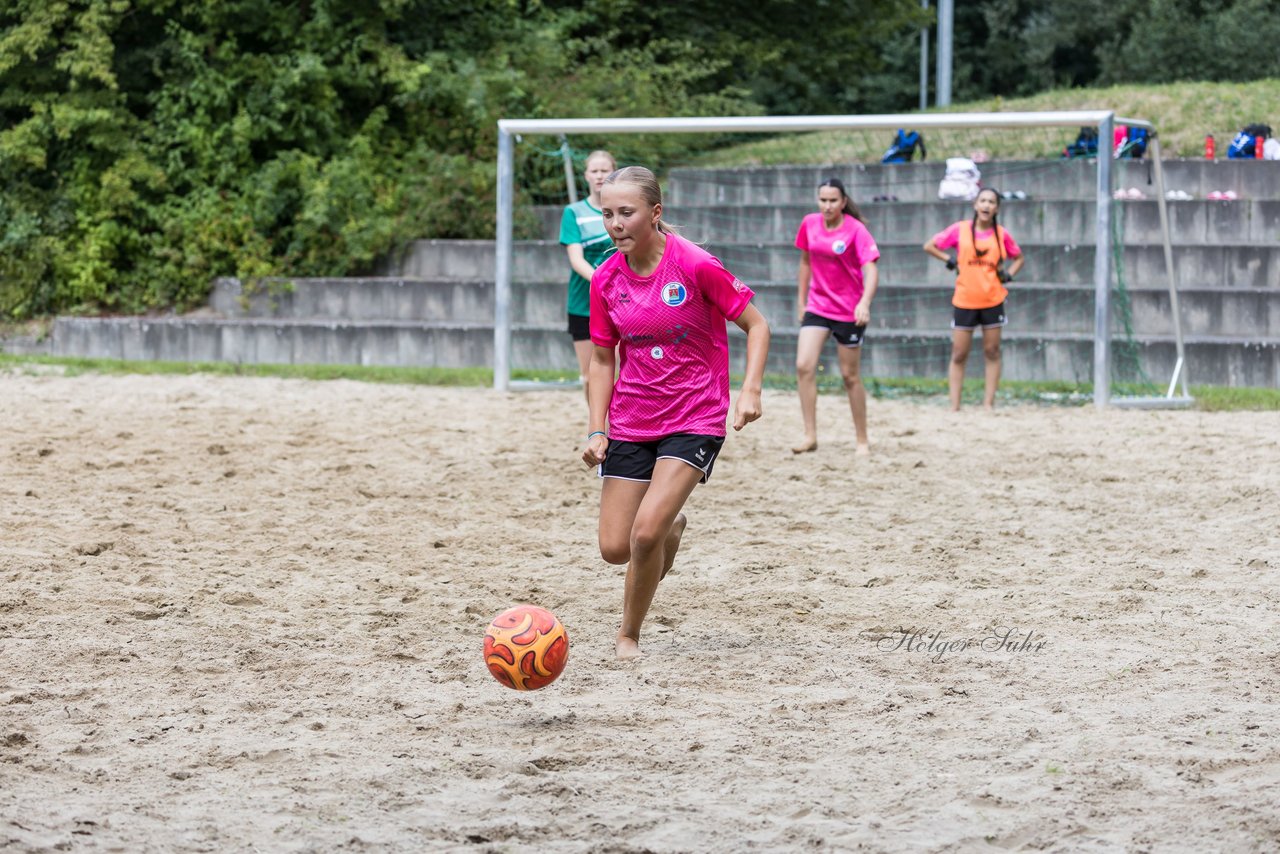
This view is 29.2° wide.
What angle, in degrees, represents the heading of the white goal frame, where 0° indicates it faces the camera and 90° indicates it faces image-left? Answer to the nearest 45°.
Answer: approximately 45°

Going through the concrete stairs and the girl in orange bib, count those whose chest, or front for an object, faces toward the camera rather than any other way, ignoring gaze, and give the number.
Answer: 2

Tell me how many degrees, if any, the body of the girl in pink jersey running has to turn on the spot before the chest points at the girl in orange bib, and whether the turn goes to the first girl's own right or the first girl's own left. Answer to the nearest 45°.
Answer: approximately 135° to the first girl's own right

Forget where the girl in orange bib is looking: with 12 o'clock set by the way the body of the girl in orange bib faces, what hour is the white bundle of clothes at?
The white bundle of clothes is roughly at 6 o'clock from the girl in orange bib.

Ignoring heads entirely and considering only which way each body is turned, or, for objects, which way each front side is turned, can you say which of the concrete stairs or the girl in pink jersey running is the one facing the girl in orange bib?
the concrete stairs

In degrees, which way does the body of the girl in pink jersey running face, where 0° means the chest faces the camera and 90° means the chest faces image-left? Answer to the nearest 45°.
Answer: approximately 45°

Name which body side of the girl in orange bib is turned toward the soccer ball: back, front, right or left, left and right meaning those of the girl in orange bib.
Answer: front

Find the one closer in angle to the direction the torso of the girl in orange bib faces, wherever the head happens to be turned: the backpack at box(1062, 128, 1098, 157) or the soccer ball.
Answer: the soccer ball

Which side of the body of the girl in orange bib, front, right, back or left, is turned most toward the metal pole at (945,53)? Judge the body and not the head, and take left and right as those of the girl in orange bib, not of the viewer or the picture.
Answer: back

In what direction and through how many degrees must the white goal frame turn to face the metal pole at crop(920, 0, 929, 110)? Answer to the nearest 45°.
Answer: approximately 135° to its right

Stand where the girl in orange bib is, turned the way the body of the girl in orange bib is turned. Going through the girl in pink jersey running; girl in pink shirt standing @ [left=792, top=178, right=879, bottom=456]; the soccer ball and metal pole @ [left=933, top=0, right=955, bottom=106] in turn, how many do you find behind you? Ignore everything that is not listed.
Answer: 1
